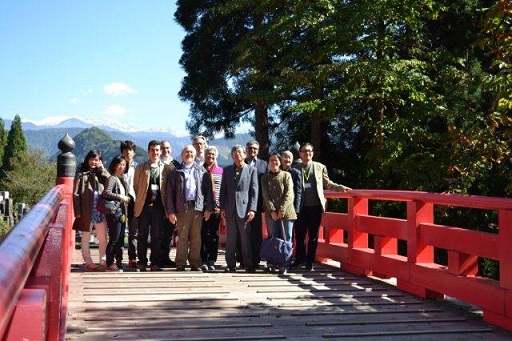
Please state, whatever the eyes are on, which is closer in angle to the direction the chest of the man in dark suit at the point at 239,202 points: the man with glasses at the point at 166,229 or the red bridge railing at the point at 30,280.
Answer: the red bridge railing

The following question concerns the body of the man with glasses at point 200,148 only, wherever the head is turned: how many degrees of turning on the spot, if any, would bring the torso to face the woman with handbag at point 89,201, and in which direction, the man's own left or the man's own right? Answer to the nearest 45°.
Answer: approximately 90° to the man's own right

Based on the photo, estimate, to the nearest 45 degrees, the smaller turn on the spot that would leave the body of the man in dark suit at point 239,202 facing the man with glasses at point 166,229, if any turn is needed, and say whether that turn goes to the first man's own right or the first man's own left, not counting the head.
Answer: approximately 135° to the first man's own right

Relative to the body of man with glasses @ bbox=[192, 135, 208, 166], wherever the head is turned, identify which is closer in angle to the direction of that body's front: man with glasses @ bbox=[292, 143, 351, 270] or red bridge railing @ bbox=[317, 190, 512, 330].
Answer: the red bridge railing
